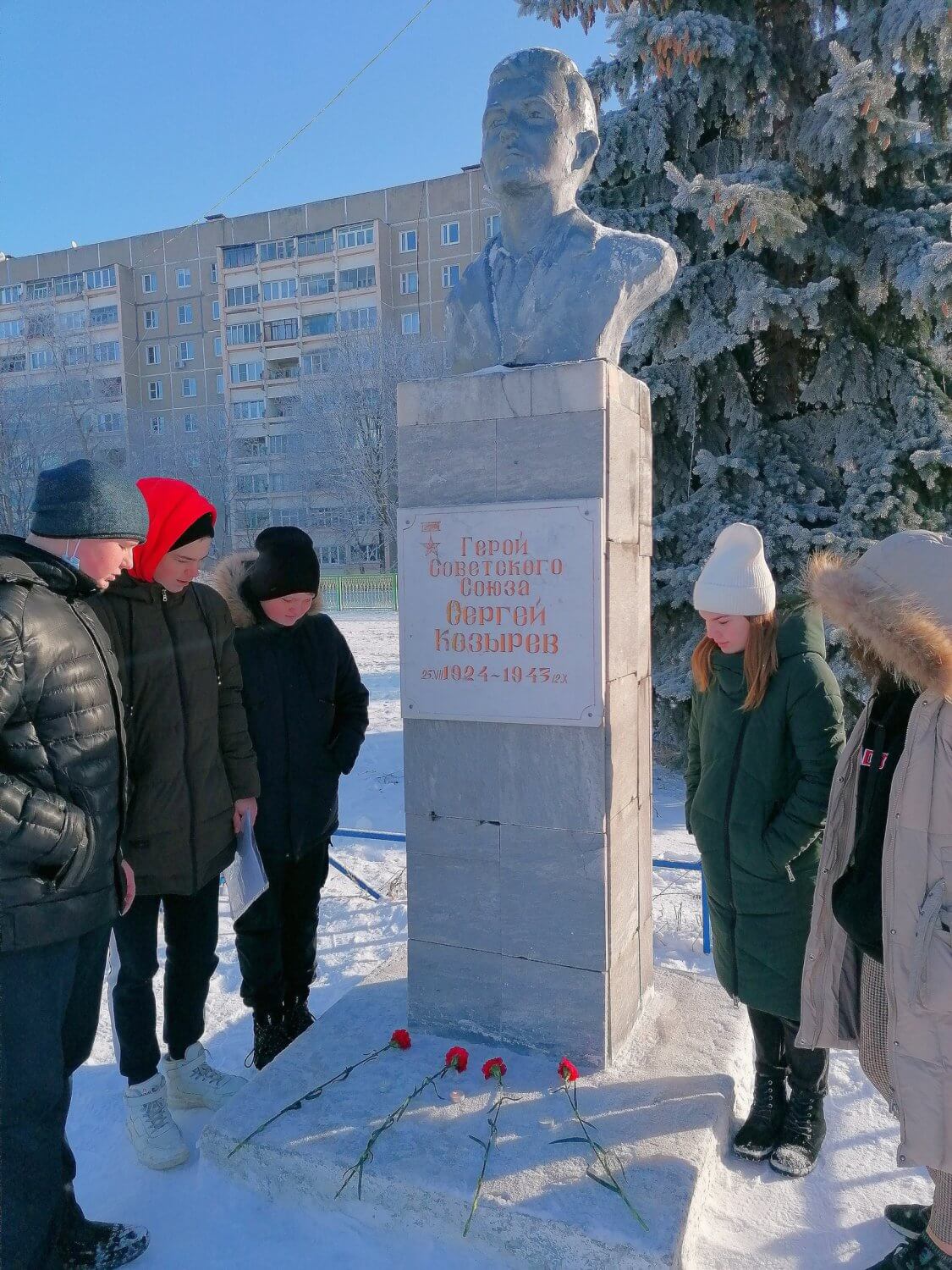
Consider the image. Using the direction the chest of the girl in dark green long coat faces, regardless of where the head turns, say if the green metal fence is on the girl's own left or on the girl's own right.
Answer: on the girl's own right

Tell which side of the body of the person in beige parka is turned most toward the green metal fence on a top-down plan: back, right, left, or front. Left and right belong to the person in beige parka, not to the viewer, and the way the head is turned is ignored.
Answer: right

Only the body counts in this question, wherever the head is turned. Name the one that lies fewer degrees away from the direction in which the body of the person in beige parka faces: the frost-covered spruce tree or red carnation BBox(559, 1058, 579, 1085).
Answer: the red carnation

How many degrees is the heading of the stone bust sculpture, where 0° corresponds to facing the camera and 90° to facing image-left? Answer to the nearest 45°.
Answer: approximately 45°

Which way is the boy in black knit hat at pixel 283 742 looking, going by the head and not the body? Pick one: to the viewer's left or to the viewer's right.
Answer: to the viewer's right

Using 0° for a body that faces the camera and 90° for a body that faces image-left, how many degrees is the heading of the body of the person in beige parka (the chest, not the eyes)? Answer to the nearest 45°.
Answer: approximately 45°

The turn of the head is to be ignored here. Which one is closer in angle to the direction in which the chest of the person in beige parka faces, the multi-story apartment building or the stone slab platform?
the stone slab platform

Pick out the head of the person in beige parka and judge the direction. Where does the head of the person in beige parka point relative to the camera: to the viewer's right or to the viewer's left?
to the viewer's left
